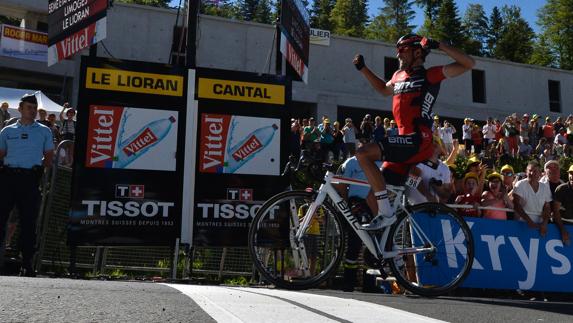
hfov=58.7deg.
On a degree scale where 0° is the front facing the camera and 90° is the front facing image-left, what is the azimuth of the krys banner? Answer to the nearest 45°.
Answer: approximately 0°

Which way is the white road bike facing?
to the viewer's left

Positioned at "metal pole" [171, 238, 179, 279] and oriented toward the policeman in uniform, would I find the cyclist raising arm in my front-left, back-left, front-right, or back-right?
back-left

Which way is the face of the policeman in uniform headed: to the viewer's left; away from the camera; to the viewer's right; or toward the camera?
toward the camera

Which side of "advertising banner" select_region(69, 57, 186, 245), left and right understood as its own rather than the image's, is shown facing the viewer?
front

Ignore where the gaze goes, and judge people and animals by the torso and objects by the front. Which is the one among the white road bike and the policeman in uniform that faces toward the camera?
the policeman in uniform

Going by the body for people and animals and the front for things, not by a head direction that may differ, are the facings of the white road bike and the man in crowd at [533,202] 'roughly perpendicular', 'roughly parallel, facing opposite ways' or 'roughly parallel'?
roughly perpendicular

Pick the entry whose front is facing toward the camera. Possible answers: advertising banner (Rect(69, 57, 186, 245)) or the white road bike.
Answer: the advertising banner

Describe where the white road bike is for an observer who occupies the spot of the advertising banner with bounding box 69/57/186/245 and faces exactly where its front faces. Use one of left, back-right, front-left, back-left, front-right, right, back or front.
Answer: front-left

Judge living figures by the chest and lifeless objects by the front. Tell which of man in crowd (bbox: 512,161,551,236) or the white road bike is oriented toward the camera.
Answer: the man in crowd

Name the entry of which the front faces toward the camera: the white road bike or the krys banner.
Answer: the krys banner

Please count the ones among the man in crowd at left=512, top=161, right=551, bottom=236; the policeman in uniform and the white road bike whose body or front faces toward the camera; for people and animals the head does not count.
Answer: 2

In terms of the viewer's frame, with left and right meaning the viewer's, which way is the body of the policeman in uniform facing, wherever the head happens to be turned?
facing the viewer
